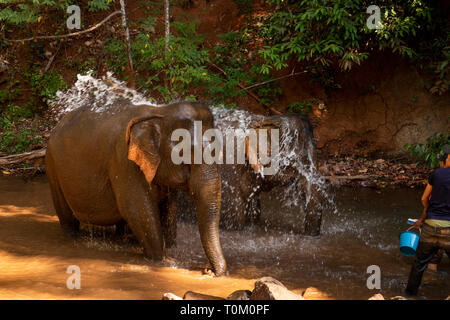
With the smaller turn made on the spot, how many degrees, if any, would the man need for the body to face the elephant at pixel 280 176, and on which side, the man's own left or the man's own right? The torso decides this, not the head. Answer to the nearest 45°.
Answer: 0° — they already face it

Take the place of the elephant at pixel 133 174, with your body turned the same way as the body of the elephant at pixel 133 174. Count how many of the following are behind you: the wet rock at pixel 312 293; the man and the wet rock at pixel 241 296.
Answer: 0

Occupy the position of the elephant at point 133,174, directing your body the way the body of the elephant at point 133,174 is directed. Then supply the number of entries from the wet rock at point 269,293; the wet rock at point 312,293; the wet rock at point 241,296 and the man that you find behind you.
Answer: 0

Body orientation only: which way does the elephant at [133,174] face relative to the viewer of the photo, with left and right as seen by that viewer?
facing the viewer and to the right of the viewer

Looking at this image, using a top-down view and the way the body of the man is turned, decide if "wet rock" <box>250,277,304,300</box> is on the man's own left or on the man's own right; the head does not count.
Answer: on the man's own left

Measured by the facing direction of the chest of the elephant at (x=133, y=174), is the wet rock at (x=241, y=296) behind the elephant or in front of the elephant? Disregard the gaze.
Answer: in front

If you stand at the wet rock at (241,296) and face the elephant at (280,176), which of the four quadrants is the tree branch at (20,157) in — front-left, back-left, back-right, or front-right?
front-left

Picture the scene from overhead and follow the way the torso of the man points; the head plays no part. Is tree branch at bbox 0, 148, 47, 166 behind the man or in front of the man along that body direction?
in front

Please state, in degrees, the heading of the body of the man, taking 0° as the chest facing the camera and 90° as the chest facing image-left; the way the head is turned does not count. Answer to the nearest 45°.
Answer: approximately 135°

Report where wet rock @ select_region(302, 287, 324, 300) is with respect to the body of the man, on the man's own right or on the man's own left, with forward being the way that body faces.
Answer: on the man's own left

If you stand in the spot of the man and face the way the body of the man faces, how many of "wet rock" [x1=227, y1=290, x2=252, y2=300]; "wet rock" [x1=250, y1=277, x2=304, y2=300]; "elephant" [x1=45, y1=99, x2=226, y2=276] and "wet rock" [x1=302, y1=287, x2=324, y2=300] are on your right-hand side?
0

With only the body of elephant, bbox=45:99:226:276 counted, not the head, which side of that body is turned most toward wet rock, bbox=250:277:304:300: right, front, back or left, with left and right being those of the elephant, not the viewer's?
front

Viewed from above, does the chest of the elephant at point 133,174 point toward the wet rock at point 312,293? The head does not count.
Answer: yes
